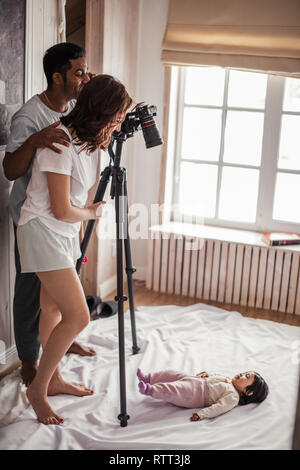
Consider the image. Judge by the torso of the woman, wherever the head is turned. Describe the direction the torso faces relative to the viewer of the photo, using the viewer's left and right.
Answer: facing to the right of the viewer

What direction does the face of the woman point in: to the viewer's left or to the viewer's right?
to the viewer's right

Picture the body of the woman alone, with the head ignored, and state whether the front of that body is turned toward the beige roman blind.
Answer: no

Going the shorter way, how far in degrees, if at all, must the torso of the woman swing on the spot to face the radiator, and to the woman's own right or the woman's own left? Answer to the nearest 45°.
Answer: approximately 45° to the woman's own left

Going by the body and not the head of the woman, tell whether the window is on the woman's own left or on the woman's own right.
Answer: on the woman's own left
